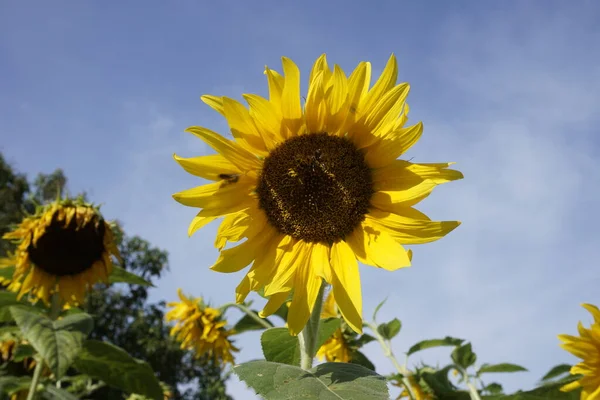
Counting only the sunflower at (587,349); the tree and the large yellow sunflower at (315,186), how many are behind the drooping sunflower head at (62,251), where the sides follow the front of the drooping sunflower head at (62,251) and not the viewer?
1

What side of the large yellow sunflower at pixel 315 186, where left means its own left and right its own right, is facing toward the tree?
back

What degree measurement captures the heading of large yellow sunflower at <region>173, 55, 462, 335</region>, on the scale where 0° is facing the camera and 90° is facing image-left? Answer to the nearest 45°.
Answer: approximately 0°

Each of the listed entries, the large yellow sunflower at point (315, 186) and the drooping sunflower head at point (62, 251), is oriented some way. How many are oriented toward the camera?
2

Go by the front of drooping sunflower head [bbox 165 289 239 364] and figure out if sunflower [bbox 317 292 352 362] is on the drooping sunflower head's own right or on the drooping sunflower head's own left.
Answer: on the drooping sunflower head's own left

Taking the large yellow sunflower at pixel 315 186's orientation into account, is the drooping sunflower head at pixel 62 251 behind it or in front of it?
behind
